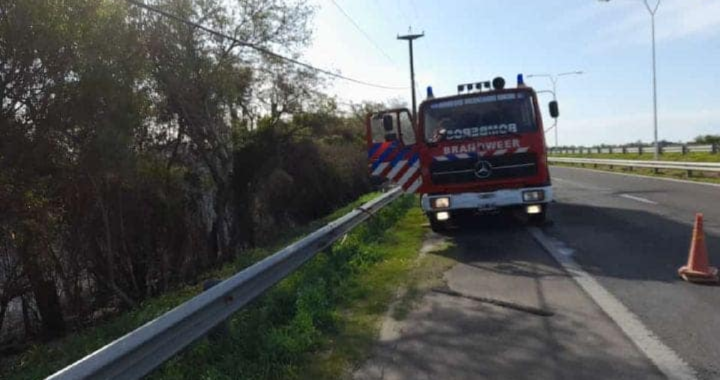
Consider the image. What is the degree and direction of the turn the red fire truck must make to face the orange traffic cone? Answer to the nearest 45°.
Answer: approximately 45° to its left

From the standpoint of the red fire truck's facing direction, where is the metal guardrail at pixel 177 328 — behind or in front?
in front

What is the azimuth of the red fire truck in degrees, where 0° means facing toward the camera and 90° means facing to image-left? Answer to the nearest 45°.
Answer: approximately 0°
